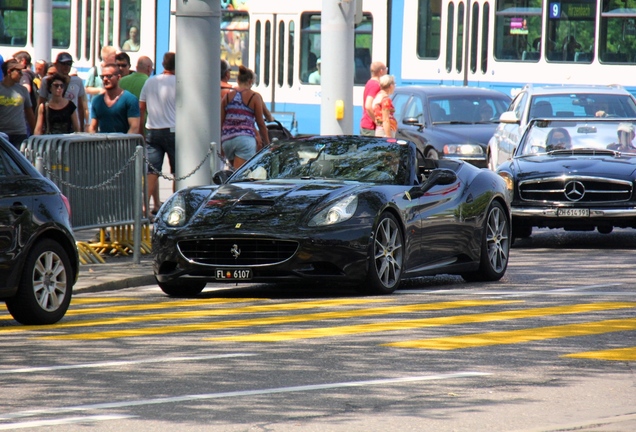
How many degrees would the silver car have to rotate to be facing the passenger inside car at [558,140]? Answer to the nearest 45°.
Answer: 0° — it already faces them

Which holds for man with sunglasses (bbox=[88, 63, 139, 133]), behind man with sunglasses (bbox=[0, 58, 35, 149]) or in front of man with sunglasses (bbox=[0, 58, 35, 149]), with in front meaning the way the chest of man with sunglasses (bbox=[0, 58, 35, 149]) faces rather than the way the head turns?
in front

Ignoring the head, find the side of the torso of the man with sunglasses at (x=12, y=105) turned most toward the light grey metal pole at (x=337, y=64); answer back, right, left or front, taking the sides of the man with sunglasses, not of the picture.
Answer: left

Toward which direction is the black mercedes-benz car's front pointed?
toward the camera

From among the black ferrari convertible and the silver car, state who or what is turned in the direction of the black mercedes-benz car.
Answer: the silver car

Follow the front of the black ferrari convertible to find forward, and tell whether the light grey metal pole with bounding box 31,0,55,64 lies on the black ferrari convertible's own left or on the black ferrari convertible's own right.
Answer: on the black ferrari convertible's own right

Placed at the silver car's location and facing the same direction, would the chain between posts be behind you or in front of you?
in front

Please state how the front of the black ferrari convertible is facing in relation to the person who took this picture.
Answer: facing the viewer and to the left of the viewer

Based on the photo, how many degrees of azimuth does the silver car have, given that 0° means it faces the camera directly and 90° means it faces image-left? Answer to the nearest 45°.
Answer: approximately 0°
